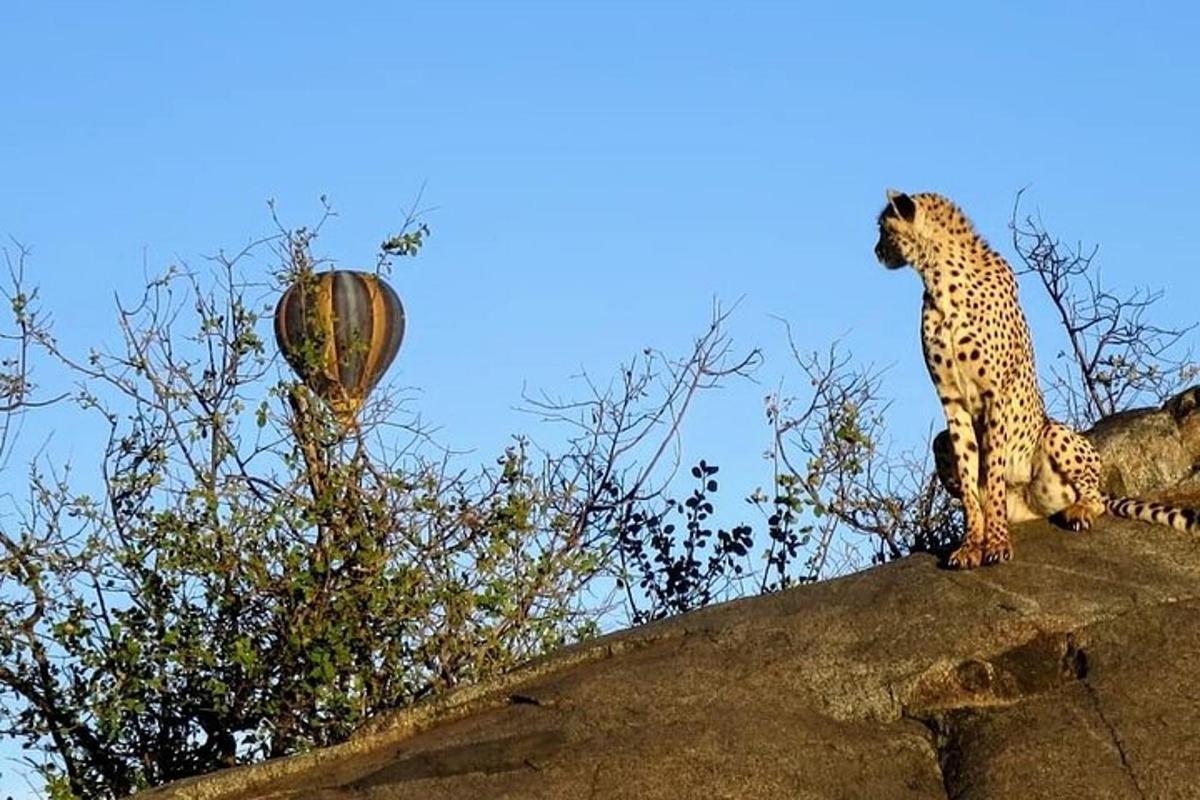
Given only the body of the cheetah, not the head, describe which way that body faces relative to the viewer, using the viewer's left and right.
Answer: facing the viewer and to the left of the viewer
